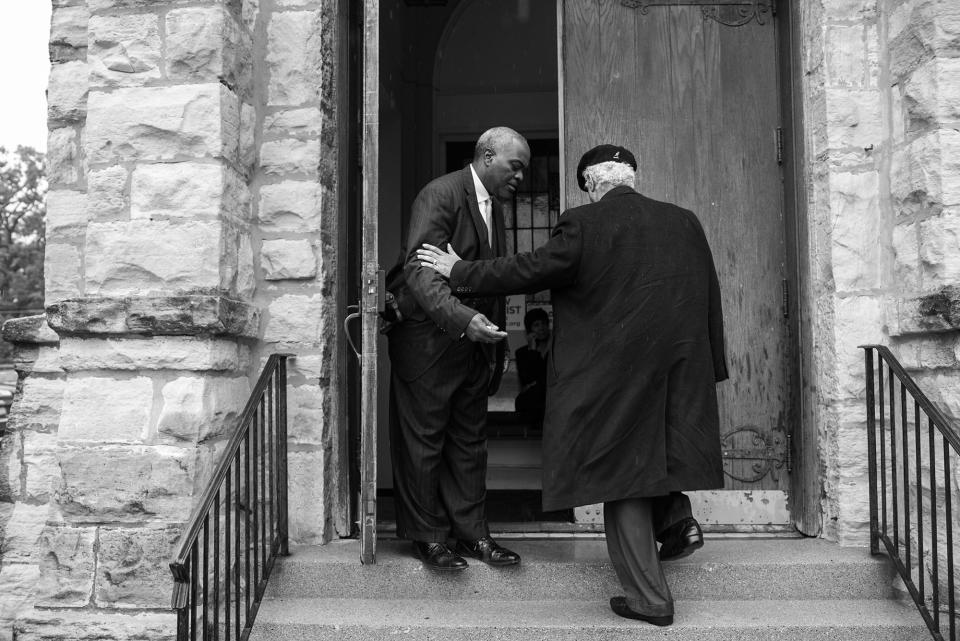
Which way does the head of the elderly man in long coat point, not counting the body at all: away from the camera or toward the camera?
away from the camera

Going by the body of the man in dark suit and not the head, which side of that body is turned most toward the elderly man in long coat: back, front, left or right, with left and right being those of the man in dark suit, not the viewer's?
front

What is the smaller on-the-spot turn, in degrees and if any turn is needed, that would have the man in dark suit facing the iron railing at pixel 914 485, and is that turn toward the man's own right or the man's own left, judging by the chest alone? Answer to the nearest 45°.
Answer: approximately 45° to the man's own left

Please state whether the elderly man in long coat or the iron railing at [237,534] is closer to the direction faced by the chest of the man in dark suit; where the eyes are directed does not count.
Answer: the elderly man in long coat

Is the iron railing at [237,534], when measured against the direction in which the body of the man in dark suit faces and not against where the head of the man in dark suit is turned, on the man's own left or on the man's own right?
on the man's own right

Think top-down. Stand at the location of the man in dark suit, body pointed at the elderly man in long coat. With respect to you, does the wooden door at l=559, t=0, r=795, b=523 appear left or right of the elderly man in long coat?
left

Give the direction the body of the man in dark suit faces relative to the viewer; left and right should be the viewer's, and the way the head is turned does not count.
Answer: facing the viewer and to the right of the viewer
